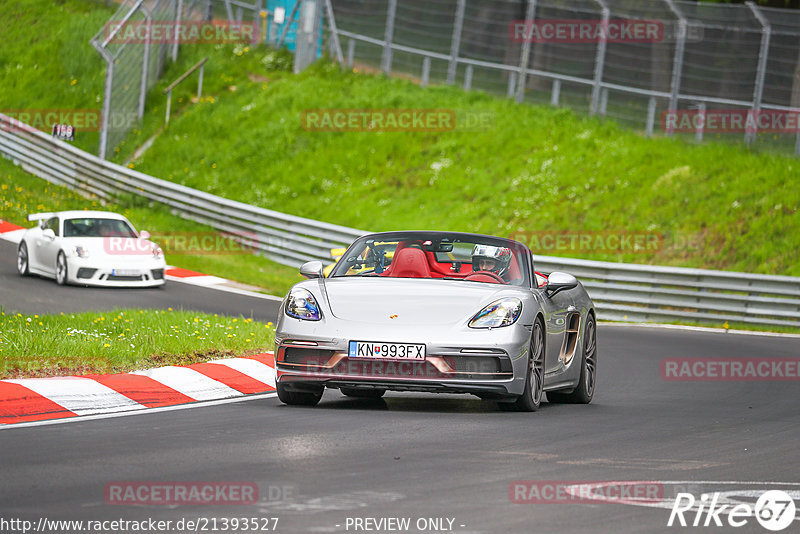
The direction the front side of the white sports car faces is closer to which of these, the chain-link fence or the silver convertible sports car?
the silver convertible sports car

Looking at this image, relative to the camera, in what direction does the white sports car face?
facing the viewer and to the right of the viewer

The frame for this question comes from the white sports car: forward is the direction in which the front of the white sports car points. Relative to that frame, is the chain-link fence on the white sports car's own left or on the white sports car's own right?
on the white sports car's own left

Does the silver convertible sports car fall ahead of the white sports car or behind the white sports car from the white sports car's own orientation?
ahead

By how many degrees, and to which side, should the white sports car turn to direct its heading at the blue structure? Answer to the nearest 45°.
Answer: approximately 135° to its left

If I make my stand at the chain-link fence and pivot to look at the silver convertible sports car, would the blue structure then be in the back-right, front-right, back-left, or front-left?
back-right
